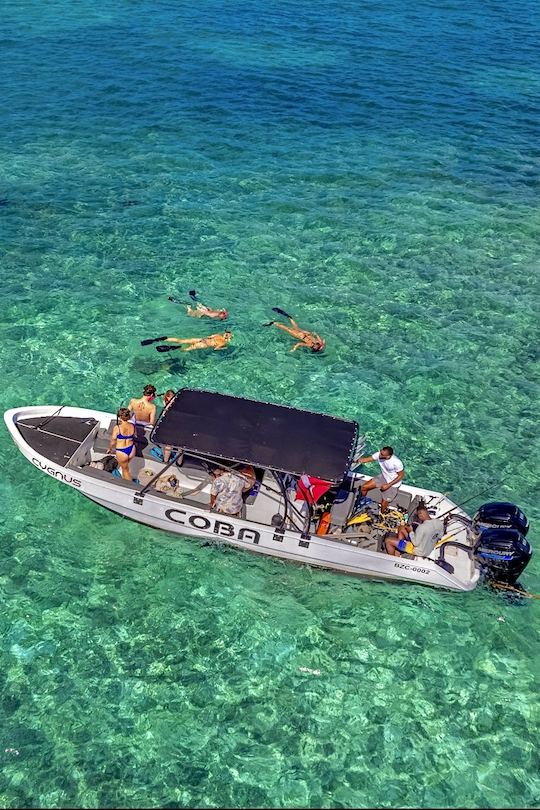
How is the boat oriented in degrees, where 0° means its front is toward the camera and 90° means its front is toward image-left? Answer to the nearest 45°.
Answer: approximately 90°

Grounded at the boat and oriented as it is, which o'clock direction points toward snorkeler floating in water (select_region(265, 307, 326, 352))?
The snorkeler floating in water is roughly at 3 o'clock from the boat.

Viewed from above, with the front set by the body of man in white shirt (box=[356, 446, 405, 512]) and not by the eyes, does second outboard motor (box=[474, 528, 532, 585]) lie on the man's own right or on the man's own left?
on the man's own left

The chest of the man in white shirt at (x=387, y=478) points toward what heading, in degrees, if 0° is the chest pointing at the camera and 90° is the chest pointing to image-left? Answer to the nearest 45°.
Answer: approximately 45°

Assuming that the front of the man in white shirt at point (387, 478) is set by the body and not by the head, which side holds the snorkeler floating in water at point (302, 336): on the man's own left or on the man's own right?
on the man's own right

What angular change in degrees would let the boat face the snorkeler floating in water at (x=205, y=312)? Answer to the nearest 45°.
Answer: approximately 90° to its right

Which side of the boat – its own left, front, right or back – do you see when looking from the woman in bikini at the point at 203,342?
right

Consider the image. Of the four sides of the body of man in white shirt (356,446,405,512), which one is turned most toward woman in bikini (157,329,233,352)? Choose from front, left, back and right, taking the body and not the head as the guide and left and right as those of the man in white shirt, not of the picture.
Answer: right
